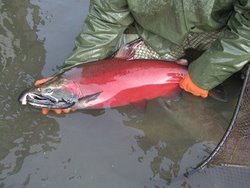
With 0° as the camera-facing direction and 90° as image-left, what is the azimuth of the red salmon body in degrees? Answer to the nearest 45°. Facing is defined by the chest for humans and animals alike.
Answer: approximately 90°
